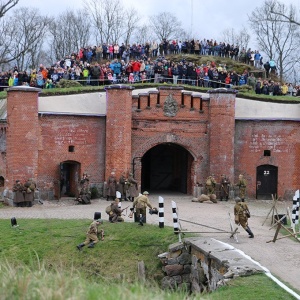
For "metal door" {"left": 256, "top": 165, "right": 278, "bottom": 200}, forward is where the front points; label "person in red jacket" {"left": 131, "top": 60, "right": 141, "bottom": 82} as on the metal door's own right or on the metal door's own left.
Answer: on the metal door's own right

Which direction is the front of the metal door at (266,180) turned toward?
toward the camera

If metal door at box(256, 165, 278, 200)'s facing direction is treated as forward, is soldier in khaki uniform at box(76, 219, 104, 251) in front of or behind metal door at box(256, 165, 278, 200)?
in front

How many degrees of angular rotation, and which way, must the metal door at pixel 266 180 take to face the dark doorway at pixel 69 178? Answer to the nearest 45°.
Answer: approximately 90° to its right

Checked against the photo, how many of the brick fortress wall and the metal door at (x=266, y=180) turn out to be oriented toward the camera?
2

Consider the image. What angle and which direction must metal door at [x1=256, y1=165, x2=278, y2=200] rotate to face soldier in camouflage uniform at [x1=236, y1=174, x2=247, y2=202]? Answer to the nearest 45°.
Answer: approximately 45° to its right

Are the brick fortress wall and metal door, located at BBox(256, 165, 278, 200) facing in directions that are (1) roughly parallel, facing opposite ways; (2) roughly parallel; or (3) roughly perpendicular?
roughly parallel

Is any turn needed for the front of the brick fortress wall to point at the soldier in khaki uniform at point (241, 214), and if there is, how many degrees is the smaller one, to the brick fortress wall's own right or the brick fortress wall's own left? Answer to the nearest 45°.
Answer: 0° — it already faces them

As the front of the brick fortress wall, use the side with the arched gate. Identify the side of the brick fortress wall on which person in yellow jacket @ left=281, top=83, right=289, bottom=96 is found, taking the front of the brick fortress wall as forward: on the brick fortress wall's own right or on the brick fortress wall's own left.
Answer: on the brick fortress wall's own left

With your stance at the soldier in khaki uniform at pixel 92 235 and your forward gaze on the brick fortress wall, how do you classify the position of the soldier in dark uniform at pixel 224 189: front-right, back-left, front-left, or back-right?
front-right
